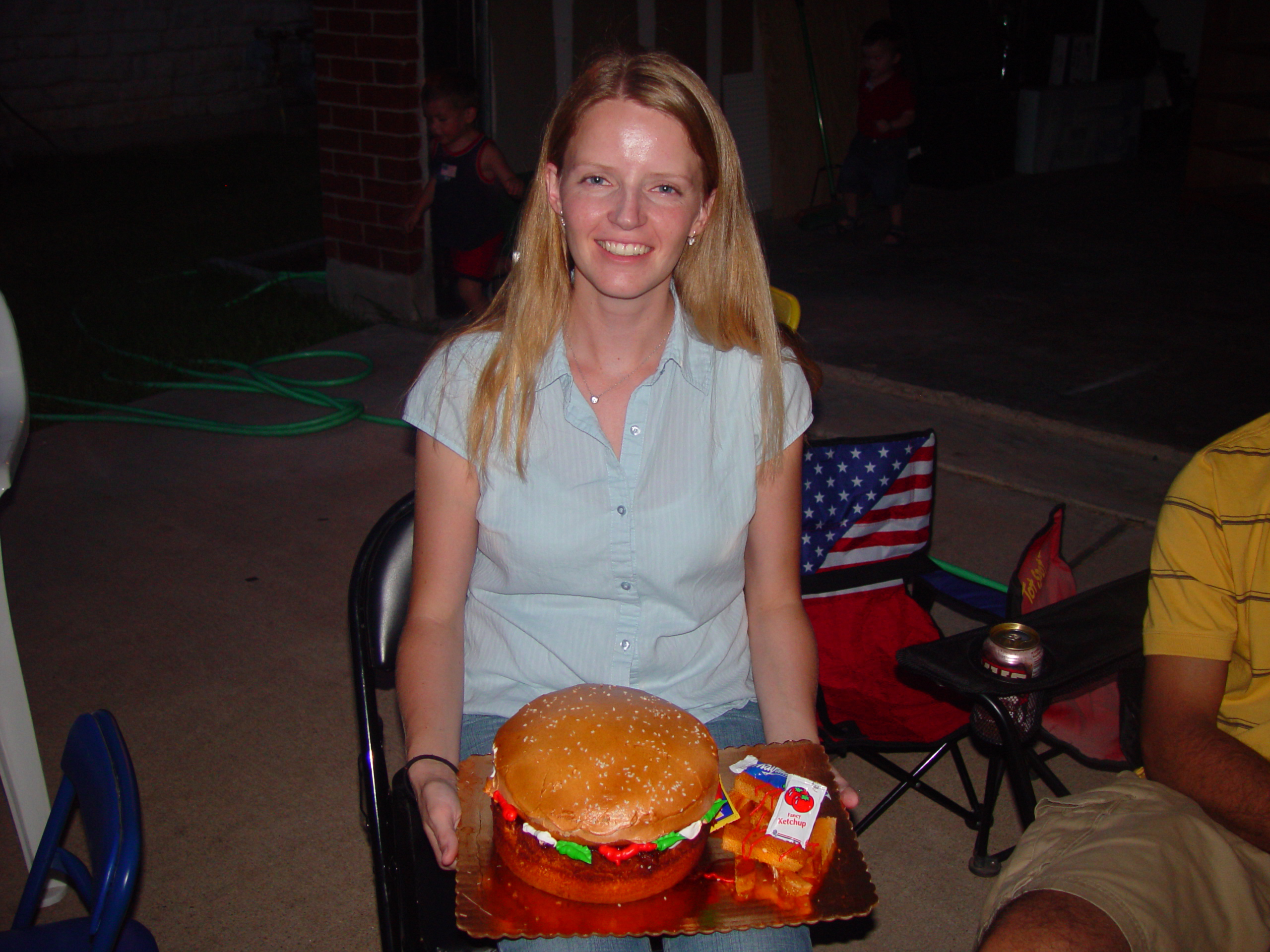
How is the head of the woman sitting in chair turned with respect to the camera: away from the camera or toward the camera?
toward the camera

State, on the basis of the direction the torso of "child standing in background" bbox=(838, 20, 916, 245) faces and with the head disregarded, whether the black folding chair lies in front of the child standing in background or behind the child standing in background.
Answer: in front

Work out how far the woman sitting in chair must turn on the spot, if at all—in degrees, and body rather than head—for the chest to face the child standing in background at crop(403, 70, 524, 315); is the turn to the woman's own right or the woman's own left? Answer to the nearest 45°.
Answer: approximately 180°

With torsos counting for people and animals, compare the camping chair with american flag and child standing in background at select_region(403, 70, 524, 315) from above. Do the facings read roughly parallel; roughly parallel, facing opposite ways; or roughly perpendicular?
roughly perpendicular

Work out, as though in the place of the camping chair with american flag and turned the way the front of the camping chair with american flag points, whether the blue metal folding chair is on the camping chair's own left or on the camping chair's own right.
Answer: on the camping chair's own right

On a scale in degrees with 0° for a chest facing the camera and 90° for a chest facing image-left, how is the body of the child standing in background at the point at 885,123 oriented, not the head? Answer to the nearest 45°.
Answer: approximately 45°

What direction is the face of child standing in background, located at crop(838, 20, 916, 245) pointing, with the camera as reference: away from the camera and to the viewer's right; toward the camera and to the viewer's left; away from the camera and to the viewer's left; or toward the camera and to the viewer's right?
toward the camera and to the viewer's left

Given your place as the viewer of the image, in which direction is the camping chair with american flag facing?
facing the viewer and to the right of the viewer

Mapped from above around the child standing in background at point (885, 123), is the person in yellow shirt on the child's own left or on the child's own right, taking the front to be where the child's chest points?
on the child's own left

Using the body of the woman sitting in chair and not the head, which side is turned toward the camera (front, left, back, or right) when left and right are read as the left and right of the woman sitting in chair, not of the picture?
front

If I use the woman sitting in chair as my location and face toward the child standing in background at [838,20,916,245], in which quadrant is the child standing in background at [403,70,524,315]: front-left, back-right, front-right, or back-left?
front-left

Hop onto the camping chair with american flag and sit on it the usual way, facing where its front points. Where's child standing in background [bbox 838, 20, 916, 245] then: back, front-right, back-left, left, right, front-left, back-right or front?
back-left
